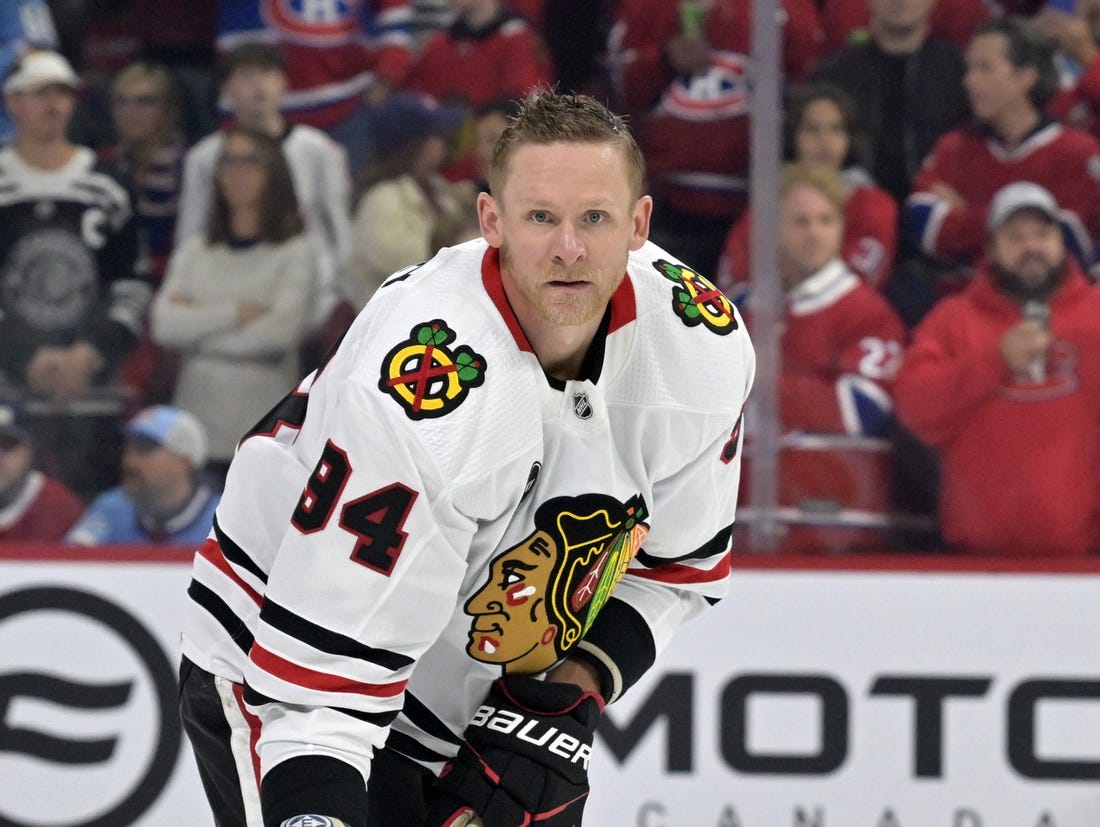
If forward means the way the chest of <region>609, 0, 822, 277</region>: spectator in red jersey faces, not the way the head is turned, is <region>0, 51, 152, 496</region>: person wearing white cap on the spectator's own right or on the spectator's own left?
on the spectator's own right

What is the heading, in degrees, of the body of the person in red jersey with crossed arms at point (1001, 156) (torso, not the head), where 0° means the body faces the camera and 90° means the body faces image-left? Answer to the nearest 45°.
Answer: approximately 45°

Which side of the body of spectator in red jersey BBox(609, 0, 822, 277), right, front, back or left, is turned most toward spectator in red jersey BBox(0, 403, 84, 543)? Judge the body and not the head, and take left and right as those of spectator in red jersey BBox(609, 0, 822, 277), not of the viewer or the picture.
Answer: right

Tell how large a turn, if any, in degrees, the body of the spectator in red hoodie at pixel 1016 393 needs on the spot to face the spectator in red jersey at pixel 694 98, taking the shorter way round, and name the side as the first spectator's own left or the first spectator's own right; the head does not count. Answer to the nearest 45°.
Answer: approximately 90° to the first spectator's own right

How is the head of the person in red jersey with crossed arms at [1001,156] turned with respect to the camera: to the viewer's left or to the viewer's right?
to the viewer's left
